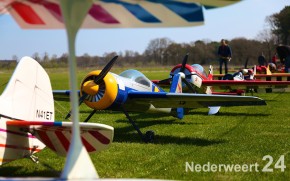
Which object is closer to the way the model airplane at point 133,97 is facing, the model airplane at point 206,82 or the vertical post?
the vertical post

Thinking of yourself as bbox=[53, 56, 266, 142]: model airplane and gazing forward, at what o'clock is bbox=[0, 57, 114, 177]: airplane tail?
bbox=[0, 57, 114, 177]: airplane tail is roughly at 11 o'clock from bbox=[53, 56, 266, 142]: model airplane.

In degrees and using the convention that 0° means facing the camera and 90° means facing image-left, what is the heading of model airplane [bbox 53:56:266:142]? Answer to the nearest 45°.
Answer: approximately 45°

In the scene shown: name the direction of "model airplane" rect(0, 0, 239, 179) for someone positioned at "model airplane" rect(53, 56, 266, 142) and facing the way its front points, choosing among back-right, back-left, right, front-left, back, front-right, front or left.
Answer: front-left

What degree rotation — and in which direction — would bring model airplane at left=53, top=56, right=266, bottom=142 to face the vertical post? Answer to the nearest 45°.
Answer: approximately 45° to its left

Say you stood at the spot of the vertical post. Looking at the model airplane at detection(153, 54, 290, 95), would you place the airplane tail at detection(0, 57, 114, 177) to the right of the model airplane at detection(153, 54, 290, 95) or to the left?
left

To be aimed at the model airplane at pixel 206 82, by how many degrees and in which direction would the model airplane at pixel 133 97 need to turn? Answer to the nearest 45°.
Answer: approximately 180°
